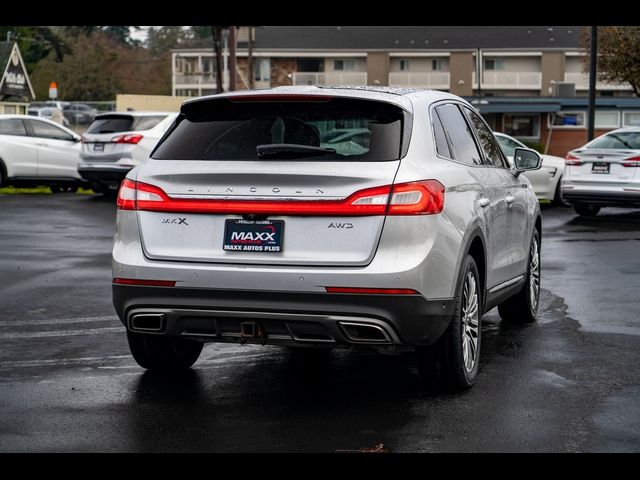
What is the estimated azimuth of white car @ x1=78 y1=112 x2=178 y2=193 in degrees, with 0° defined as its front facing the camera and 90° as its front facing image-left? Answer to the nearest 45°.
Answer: approximately 225°

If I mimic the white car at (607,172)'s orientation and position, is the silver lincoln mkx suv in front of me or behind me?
behind

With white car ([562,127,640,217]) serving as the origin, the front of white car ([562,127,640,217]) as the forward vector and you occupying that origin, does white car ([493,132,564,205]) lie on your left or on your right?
on your left

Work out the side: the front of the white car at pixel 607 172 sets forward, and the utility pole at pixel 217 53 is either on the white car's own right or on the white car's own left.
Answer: on the white car's own left

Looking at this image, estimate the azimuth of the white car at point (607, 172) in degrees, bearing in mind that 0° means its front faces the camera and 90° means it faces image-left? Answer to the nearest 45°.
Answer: approximately 225°

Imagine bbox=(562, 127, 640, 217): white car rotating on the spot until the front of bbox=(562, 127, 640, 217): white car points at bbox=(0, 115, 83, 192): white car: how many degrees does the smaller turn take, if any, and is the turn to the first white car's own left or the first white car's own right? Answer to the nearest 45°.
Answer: approximately 135° to the first white car's own left

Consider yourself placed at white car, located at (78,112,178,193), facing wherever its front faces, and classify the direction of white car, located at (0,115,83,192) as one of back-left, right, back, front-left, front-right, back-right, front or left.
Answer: left

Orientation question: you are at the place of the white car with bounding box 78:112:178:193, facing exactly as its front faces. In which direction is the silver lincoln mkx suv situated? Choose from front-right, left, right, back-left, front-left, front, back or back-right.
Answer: back-right

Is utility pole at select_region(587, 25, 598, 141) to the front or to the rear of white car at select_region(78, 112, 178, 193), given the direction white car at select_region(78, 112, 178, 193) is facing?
to the front

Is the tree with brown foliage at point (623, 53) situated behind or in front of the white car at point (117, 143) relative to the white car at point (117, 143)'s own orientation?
in front
